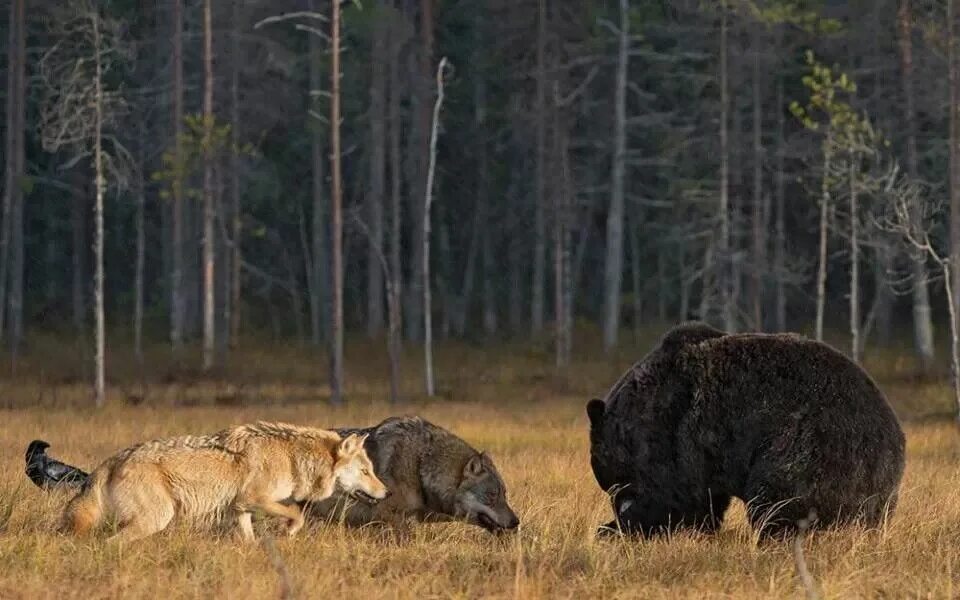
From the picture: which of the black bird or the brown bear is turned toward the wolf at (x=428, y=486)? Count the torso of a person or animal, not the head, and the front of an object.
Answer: the brown bear

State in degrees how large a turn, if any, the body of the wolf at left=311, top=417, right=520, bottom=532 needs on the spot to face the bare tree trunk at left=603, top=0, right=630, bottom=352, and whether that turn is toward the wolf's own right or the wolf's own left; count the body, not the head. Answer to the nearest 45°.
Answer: approximately 90° to the wolf's own left

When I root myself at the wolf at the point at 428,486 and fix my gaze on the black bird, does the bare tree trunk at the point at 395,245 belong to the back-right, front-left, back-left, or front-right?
front-right

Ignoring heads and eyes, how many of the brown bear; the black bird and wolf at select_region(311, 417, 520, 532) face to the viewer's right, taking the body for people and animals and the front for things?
1

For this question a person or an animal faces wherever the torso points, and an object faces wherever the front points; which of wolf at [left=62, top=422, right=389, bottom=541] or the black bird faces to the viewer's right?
the wolf

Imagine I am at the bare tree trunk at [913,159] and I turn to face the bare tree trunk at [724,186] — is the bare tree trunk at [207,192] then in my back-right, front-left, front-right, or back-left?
front-left

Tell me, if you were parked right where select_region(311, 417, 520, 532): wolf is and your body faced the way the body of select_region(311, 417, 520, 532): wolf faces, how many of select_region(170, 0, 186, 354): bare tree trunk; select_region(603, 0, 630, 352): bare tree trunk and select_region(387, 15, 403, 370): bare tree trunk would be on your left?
3

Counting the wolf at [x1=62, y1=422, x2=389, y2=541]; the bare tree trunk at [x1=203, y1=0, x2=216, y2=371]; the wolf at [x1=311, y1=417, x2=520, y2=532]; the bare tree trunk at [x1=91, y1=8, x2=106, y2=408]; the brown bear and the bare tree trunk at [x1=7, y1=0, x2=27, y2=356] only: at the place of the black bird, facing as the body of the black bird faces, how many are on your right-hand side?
3

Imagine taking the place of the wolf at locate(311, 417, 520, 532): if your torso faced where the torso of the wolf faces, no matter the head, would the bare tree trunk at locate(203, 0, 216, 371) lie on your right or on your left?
on your left

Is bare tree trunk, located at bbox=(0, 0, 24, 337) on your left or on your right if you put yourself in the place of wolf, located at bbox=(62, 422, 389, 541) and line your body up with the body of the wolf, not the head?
on your left

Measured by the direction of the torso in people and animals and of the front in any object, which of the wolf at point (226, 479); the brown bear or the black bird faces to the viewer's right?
the wolf

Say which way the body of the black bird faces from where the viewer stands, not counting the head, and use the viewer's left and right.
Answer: facing to the left of the viewer

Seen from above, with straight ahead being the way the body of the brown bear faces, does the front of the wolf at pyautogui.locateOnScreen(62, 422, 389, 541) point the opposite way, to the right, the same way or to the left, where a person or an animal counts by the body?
the opposite way

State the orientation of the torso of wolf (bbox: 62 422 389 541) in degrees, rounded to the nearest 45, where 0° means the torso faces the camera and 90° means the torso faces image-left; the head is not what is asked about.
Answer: approximately 270°

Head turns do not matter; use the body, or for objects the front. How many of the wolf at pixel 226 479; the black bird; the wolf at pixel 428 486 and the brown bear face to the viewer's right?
2

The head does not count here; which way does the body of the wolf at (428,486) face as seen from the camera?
to the viewer's right

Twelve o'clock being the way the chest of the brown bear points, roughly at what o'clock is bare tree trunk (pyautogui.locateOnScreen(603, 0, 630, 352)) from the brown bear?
The bare tree trunk is roughly at 3 o'clock from the brown bear.

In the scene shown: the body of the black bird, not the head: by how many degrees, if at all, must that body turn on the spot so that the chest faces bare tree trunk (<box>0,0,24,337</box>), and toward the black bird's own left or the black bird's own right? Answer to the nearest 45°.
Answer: approximately 90° to the black bird's own right

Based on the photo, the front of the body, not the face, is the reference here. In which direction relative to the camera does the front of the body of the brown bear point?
to the viewer's left
